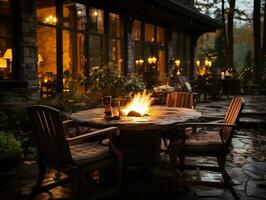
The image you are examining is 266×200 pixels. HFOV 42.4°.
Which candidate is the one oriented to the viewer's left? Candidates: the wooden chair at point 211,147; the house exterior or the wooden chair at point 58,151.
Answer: the wooden chair at point 211,147

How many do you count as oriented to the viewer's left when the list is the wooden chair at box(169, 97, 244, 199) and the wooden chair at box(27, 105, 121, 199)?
1

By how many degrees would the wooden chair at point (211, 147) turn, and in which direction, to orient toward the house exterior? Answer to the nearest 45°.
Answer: approximately 45° to its right

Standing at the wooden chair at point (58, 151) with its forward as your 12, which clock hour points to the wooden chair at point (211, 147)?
the wooden chair at point (211, 147) is roughly at 1 o'clock from the wooden chair at point (58, 151).

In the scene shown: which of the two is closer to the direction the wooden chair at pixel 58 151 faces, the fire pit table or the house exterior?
the fire pit table

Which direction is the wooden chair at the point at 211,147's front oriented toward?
to the viewer's left

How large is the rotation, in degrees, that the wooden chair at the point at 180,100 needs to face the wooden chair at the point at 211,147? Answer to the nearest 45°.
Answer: approximately 45° to its left

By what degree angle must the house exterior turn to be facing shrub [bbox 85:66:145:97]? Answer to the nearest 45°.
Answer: approximately 45° to its right

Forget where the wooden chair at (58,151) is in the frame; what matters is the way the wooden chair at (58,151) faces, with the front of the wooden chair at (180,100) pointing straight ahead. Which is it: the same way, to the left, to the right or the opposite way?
the opposite way

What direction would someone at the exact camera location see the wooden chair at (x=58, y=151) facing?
facing away from the viewer and to the right of the viewer
